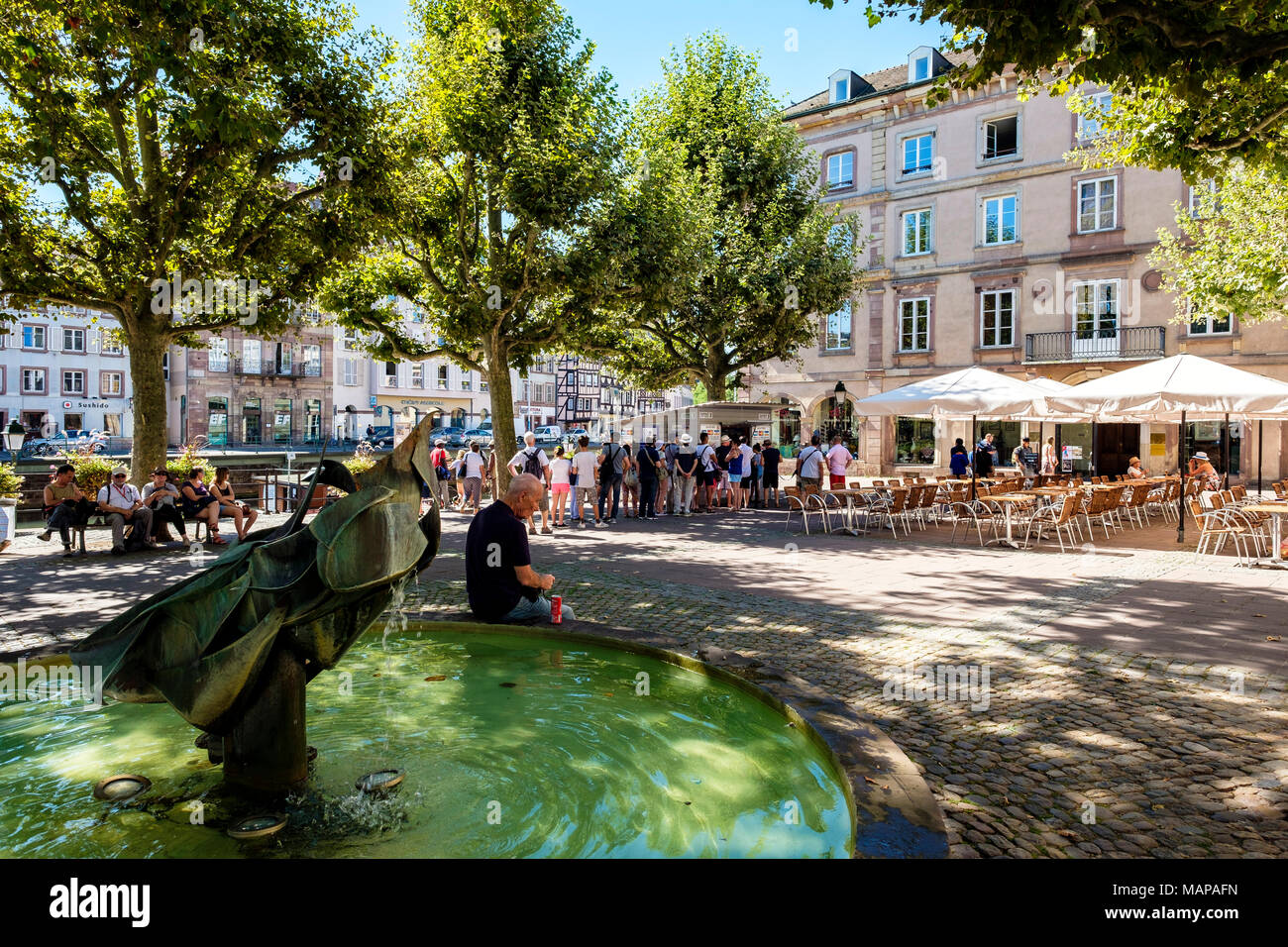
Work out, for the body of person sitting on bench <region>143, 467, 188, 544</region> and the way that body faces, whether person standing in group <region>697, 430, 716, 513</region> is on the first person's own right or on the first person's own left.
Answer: on the first person's own left

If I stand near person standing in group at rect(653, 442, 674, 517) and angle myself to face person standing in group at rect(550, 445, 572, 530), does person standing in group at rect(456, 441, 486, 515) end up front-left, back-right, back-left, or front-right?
front-right

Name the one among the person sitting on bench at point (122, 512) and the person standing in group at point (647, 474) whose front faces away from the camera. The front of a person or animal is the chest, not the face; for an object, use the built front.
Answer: the person standing in group

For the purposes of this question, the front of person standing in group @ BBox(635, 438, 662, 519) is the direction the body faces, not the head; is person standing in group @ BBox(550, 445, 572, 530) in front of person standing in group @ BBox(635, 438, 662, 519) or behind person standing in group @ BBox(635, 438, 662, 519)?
behind

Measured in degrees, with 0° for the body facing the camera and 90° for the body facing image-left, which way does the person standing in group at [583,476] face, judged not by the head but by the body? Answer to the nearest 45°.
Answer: approximately 180°

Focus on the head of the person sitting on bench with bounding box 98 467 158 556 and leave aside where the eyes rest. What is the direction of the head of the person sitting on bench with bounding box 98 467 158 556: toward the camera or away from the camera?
toward the camera

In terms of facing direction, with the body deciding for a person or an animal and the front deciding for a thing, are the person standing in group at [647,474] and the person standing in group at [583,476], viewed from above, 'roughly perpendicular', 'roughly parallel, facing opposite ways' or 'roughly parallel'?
roughly parallel

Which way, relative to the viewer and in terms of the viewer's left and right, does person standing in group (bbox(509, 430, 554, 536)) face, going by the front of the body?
facing away from the viewer

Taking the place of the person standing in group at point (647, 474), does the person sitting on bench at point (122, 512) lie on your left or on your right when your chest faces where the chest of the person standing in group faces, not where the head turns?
on your left

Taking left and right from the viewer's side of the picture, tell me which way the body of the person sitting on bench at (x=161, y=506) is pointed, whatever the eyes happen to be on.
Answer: facing the viewer

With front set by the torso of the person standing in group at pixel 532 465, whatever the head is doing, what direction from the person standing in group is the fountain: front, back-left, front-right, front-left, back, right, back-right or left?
back

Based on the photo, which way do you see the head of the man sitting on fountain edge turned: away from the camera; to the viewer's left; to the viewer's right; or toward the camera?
to the viewer's right
